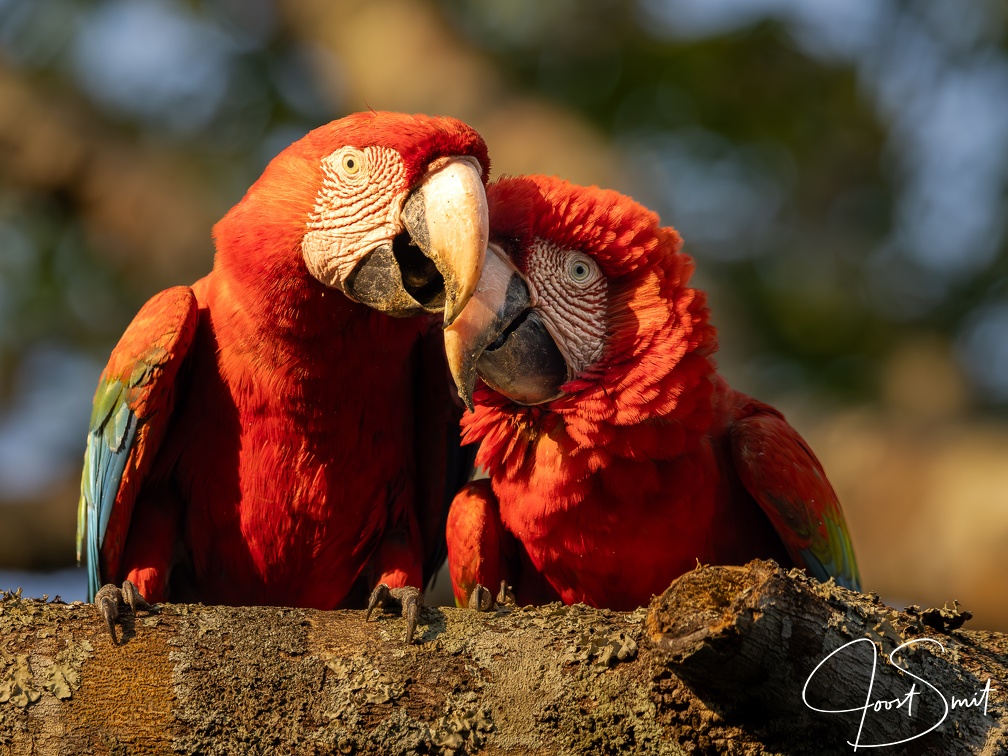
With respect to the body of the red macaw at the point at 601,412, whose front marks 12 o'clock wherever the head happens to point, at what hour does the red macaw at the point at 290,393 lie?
the red macaw at the point at 290,393 is roughly at 2 o'clock from the red macaw at the point at 601,412.

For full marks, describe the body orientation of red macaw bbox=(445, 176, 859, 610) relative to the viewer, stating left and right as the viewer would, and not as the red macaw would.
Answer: facing the viewer and to the left of the viewer
